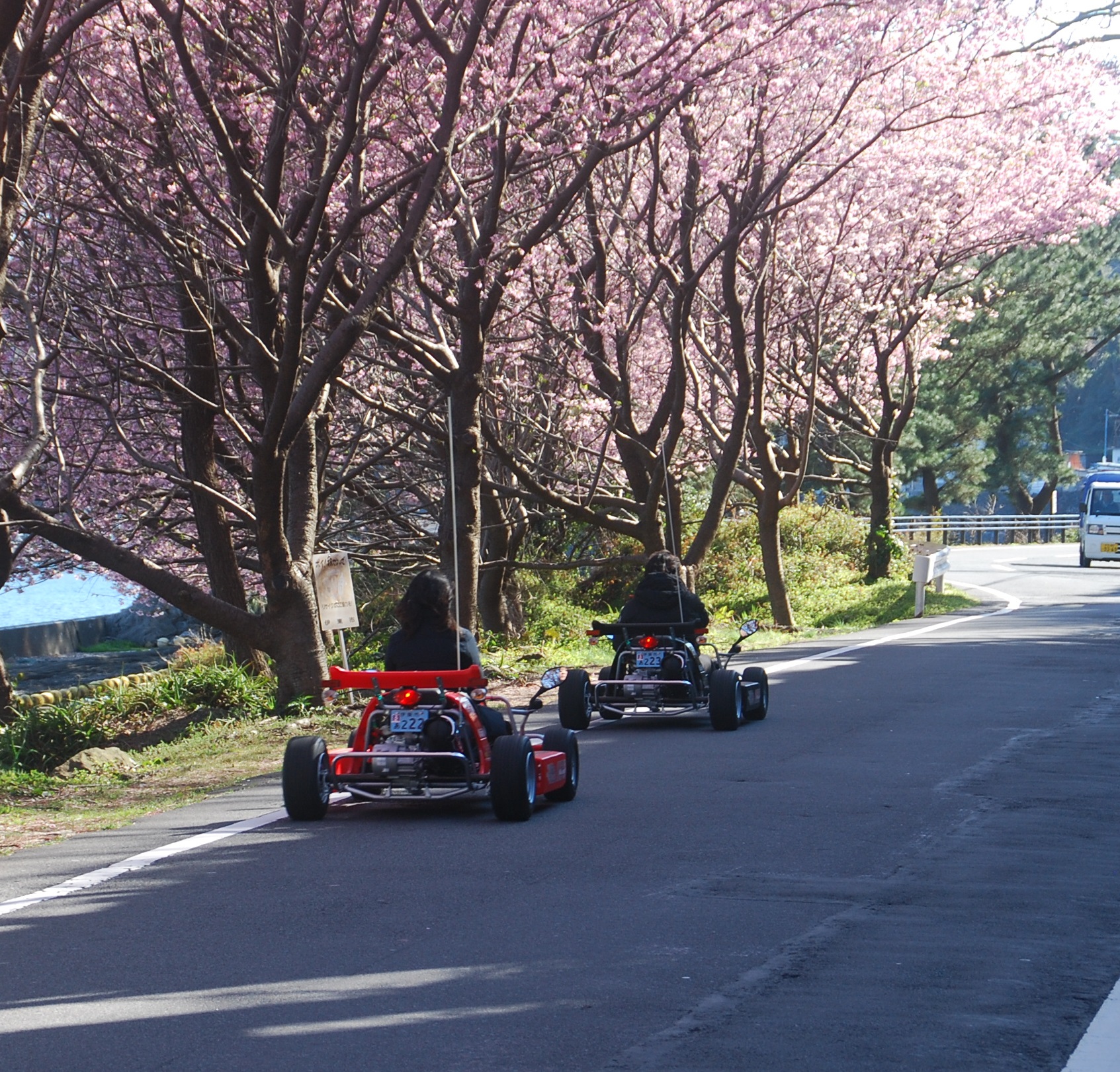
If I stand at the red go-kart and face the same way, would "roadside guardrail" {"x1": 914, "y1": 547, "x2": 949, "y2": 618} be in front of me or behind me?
in front

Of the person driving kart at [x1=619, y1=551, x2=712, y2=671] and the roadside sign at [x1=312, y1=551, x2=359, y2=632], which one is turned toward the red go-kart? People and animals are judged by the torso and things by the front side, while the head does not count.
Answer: the roadside sign

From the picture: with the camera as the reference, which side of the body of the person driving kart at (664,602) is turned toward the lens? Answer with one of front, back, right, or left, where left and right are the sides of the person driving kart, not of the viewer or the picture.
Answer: back

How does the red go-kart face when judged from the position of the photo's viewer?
facing away from the viewer and to the right of the viewer

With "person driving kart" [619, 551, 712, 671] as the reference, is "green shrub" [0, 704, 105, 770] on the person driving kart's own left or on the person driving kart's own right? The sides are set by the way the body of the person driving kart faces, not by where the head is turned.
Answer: on the person driving kart's own left

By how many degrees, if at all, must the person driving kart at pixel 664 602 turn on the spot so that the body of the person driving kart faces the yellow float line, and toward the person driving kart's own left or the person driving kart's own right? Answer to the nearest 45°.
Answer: approximately 45° to the person driving kart's own left

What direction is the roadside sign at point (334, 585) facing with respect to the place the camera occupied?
facing the viewer

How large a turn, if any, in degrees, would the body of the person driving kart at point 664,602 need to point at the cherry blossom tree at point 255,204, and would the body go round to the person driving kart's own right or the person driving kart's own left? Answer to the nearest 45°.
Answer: approximately 45° to the person driving kart's own left

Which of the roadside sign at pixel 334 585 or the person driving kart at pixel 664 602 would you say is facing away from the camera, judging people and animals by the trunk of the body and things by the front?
the person driving kart

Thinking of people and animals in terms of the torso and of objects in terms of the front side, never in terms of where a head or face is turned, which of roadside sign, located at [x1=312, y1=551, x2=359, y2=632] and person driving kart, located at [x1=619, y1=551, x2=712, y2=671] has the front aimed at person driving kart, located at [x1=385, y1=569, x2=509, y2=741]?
the roadside sign

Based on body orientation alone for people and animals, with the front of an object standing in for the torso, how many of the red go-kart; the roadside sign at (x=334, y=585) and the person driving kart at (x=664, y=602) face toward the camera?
1

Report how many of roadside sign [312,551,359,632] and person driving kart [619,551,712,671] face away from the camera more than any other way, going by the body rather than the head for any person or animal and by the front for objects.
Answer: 1

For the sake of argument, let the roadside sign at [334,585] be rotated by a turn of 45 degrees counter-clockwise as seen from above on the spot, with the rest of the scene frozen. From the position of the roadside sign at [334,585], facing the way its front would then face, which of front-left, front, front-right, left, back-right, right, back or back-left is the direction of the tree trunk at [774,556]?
left

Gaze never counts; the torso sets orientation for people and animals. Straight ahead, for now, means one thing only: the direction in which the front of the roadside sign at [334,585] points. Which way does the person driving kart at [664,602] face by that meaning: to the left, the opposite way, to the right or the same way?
the opposite way
